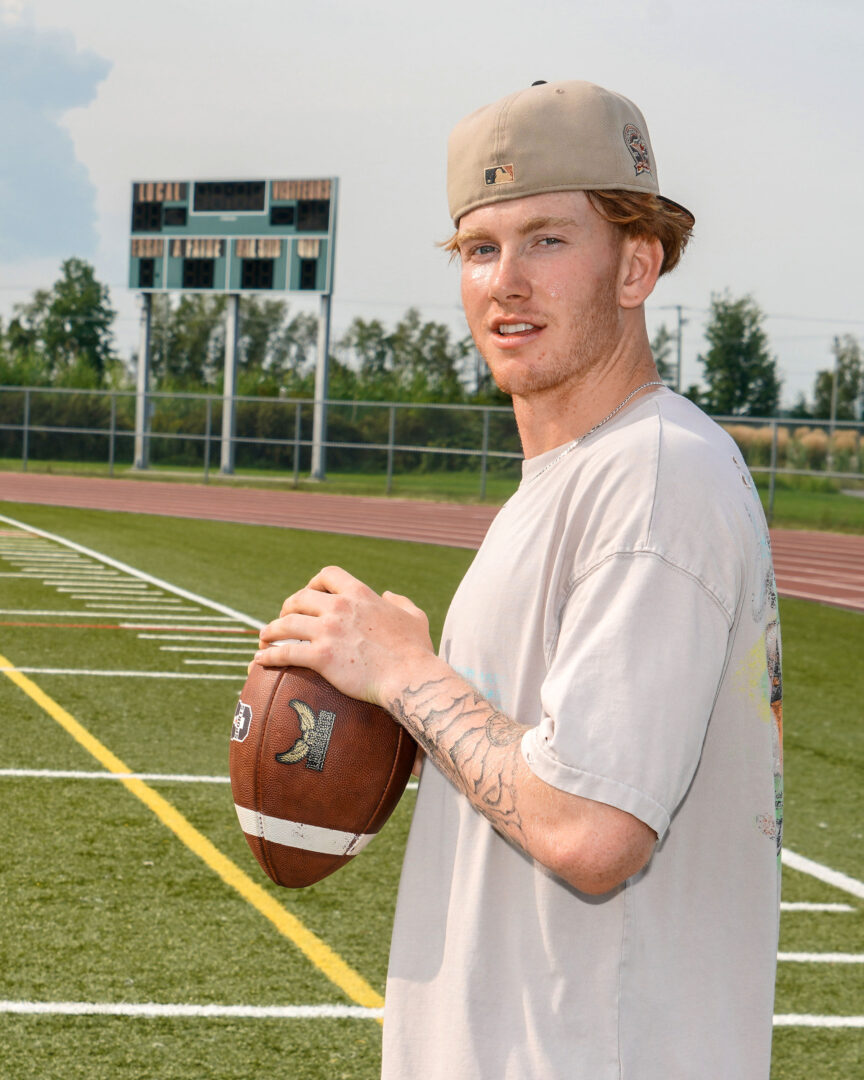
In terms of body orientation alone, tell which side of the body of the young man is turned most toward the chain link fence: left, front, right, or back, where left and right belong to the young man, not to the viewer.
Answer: right

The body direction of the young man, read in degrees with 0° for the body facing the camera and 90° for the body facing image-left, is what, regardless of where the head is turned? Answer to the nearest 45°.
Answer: approximately 90°
